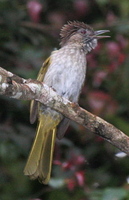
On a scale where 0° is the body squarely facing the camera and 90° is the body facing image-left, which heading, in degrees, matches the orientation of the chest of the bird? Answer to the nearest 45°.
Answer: approximately 315°
